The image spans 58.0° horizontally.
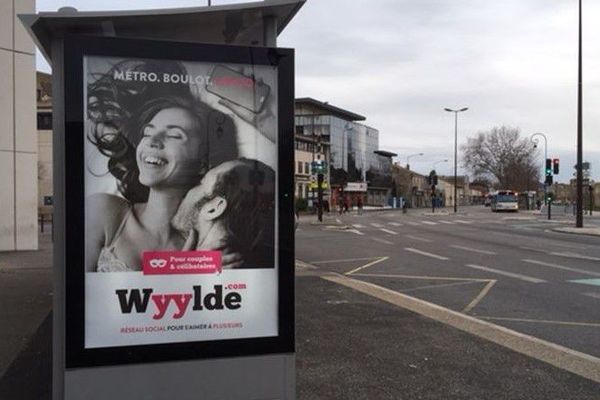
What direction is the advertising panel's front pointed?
toward the camera
